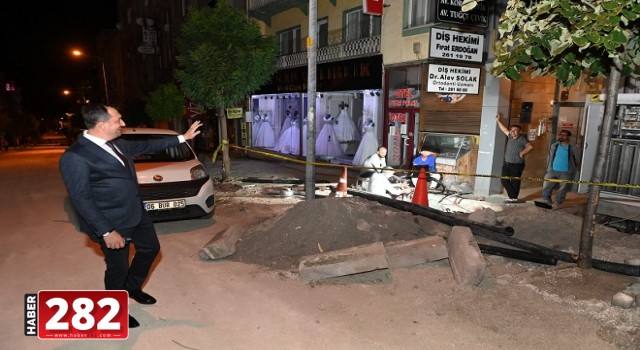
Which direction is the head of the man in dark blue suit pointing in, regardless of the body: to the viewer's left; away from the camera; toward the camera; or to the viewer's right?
to the viewer's right

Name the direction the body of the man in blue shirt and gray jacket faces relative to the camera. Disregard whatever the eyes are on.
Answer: toward the camera

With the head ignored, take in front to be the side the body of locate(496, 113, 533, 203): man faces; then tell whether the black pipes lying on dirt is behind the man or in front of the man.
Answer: in front

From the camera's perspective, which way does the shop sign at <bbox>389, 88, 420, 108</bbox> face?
toward the camera

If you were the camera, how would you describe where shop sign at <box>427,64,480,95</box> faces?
facing the viewer

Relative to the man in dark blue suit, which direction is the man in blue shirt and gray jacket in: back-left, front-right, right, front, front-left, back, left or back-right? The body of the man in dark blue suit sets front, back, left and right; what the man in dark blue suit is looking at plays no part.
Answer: front-left

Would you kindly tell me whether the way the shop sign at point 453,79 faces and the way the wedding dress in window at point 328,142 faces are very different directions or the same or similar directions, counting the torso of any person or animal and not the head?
same or similar directions

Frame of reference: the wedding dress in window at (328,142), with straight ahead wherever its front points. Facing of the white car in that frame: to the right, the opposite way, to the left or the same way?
the same way

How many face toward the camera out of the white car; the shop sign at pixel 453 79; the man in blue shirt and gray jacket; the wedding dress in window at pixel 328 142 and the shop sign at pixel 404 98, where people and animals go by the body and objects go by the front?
5

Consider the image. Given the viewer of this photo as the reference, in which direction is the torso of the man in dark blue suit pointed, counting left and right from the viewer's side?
facing the viewer and to the right of the viewer

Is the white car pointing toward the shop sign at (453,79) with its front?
no

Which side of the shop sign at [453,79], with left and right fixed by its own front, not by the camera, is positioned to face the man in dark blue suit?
front

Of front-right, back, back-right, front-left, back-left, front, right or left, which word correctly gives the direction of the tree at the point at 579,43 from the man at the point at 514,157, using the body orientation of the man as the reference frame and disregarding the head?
front-left

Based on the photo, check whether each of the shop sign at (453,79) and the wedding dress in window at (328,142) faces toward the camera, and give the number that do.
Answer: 2
